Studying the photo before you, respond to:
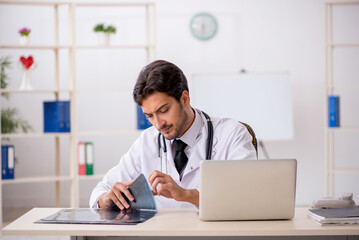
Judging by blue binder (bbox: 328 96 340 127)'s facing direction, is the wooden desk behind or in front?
in front

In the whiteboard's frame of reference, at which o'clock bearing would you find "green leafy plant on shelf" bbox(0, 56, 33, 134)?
The green leafy plant on shelf is roughly at 3 o'clock from the whiteboard.

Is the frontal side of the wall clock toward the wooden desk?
yes

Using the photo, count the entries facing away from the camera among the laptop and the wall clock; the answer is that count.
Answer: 1

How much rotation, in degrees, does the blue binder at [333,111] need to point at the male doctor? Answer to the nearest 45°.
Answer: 0° — it already faces them

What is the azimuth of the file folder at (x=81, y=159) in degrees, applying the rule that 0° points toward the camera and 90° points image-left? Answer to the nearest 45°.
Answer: approximately 0°

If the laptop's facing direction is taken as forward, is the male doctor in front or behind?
in front

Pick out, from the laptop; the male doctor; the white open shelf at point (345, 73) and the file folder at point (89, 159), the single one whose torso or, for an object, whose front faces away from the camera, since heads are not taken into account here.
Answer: the laptop

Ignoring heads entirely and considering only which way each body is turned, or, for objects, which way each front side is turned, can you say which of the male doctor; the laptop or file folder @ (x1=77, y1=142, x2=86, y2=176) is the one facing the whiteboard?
the laptop
